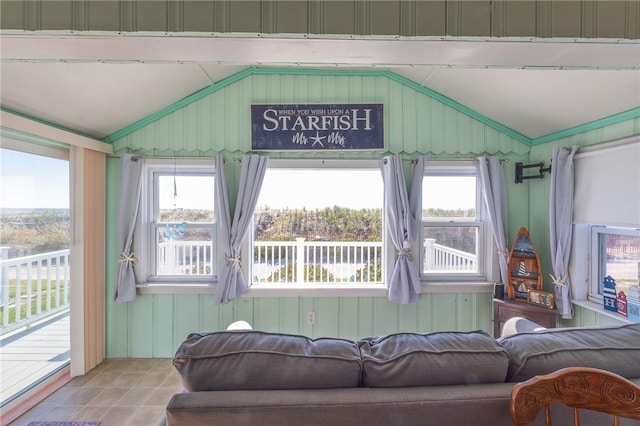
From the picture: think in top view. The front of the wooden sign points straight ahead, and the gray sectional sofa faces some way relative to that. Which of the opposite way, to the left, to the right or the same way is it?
the opposite way

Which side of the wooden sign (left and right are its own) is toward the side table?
left

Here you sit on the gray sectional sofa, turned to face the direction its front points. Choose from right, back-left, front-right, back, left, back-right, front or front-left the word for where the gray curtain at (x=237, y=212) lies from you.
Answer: front-left

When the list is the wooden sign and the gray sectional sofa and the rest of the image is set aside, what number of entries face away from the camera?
1

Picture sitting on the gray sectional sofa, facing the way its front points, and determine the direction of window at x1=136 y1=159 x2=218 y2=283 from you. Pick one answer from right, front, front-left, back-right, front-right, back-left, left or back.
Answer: front-left

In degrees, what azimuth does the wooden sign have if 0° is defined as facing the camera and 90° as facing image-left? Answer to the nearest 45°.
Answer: approximately 0°

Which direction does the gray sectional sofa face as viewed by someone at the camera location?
facing away from the viewer

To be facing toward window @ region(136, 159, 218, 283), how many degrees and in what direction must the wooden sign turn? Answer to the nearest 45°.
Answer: approximately 90° to its right

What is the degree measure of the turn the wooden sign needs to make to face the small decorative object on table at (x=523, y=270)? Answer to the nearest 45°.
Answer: approximately 90° to its left

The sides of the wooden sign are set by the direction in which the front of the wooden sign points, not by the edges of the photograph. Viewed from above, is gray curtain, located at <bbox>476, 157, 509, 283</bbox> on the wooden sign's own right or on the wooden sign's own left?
on the wooden sign's own left

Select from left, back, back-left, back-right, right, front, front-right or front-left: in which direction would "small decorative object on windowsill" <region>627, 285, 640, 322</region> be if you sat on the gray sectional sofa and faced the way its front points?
front-right

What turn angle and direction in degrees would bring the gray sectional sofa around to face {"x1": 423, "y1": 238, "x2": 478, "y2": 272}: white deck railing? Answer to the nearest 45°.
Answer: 0° — it already faces it

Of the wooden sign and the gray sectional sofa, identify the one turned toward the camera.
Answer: the wooden sign

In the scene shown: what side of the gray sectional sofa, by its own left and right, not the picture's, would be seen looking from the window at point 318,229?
front
